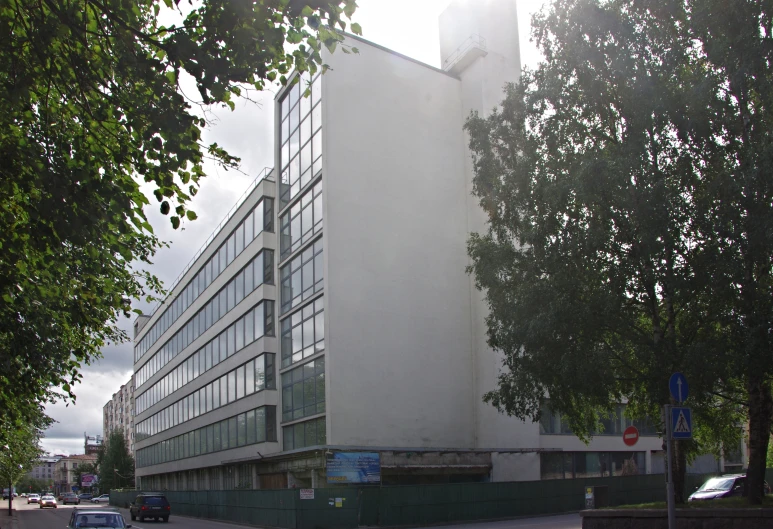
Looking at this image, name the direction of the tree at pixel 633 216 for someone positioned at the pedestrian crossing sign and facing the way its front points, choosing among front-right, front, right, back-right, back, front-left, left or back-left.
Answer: back

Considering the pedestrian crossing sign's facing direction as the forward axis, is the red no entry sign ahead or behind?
behind

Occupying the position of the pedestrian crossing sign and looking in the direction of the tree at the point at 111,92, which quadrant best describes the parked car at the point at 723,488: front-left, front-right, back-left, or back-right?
back-right

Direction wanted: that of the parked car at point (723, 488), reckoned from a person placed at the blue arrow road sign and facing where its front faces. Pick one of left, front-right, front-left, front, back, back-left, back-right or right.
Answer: back
